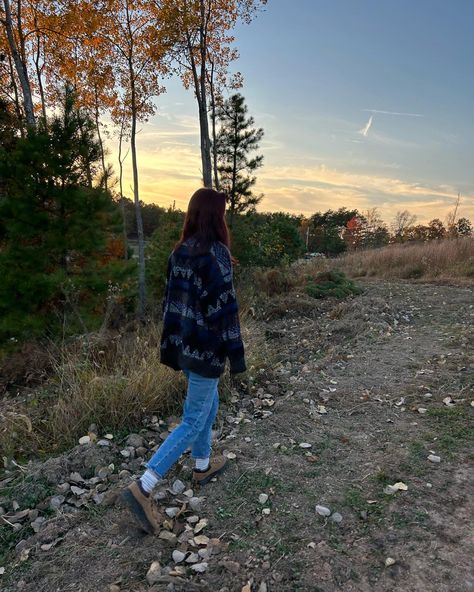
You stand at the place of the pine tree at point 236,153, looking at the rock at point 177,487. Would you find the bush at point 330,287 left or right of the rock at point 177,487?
left

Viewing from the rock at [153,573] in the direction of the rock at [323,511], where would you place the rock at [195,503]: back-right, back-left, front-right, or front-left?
front-left

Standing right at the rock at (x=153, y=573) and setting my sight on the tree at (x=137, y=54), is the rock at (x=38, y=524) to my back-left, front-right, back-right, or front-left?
front-left

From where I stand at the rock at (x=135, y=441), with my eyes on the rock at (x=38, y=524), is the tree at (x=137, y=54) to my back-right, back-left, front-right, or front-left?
back-right

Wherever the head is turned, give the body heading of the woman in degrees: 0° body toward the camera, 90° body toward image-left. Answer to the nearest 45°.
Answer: approximately 225°

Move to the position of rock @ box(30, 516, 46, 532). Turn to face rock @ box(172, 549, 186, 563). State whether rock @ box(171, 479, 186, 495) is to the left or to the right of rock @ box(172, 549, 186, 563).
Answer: left

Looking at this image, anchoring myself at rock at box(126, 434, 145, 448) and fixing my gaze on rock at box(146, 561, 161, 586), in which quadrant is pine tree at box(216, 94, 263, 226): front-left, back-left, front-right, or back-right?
back-left

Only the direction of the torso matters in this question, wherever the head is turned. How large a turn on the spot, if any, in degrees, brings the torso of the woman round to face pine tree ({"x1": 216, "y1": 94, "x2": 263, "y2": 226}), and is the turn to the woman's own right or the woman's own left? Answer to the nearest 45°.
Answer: approximately 45° to the woman's own left
